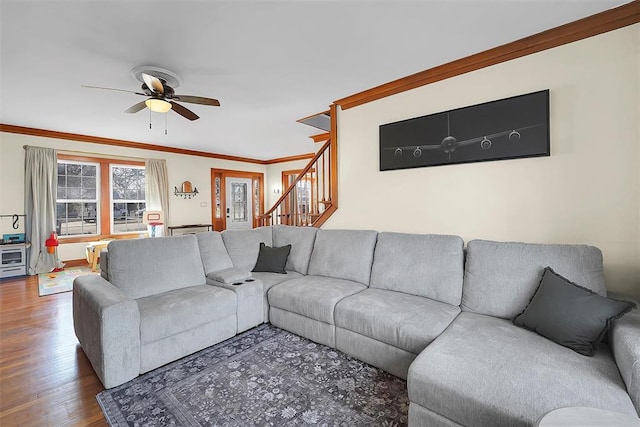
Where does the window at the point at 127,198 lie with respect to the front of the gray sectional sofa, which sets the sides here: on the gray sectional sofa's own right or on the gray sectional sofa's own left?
on the gray sectional sofa's own right

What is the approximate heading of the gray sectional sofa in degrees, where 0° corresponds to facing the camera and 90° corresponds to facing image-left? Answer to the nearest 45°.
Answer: approximately 45°

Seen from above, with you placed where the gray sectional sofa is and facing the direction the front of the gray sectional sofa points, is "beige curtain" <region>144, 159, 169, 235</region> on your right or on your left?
on your right

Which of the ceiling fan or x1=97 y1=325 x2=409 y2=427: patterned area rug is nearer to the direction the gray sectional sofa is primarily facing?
the patterned area rug

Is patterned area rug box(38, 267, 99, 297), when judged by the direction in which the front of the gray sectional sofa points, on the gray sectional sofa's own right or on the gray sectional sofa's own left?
on the gray sectional sofa's own right

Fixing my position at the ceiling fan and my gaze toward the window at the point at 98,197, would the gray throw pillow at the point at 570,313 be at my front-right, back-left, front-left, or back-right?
back-right

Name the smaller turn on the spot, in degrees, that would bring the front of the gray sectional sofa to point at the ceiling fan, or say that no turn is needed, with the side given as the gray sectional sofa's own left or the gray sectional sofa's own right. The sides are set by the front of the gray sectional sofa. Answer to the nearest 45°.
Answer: approximately 45° to the gray sectional sofa's own right

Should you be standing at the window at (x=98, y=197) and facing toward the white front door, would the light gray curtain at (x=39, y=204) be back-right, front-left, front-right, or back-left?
back-right
